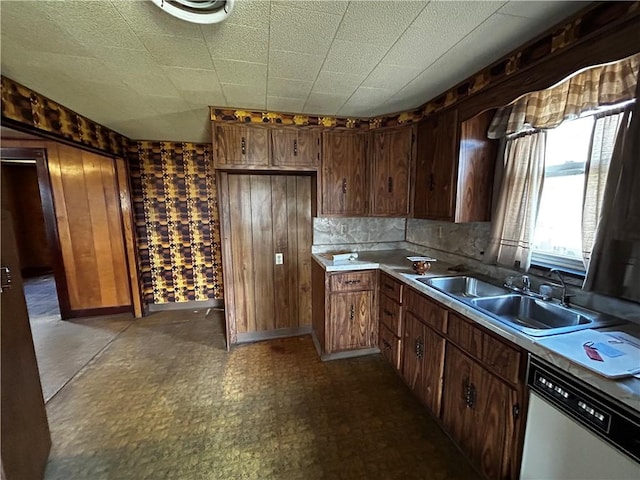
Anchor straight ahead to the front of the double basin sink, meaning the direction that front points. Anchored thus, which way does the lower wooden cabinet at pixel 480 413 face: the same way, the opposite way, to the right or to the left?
the same way

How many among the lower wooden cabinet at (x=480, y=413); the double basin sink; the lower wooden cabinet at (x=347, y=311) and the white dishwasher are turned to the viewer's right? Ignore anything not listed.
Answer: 0

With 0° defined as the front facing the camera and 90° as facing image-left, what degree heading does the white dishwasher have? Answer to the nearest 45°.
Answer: approximately 45°

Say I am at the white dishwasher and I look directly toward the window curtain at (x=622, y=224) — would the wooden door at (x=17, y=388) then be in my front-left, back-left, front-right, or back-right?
back-left

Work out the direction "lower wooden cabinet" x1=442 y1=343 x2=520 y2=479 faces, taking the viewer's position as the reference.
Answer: facing the viewer and to the left of the viewer

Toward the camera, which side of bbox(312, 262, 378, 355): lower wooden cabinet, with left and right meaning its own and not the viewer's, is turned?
front

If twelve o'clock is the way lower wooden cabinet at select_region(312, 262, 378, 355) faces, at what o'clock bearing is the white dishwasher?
The white dishwasher is roughly at 11 o'clock from the lower wooden cabinet.

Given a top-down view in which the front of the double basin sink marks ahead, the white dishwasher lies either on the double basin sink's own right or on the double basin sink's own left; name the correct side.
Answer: on the double basin sink's own left

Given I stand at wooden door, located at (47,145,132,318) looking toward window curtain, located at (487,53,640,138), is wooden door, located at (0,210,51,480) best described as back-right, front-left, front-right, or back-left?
front-right

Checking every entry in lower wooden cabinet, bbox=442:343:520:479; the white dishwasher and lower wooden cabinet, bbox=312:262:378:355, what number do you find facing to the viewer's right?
0

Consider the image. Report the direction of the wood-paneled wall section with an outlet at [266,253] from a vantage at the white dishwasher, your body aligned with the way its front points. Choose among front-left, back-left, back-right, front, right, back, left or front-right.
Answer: front-right

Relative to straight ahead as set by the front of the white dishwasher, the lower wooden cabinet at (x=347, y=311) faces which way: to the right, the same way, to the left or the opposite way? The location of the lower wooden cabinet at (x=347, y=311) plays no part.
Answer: to the left

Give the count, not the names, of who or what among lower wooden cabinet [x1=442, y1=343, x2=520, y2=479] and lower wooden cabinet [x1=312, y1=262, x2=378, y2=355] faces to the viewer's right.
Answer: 0

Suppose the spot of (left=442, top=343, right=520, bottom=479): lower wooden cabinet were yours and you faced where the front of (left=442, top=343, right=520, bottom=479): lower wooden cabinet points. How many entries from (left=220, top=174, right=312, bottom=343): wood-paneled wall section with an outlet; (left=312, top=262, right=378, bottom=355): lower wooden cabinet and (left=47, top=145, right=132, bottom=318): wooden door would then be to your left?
0
